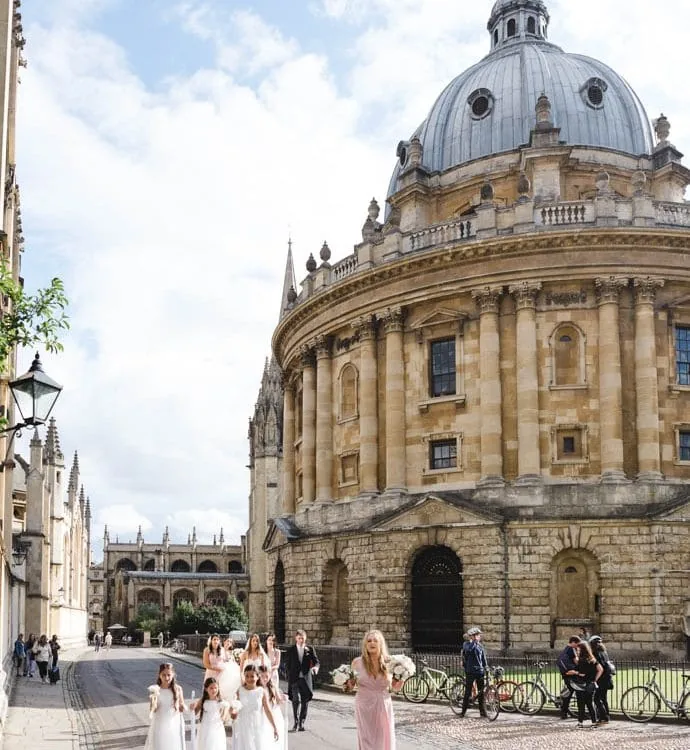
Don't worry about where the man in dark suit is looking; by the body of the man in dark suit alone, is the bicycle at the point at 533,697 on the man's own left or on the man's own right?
on the man's own left

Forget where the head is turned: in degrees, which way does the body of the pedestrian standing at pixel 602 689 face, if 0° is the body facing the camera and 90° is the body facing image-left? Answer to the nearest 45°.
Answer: approximately 90°

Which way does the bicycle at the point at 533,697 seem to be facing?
to the viewer's left

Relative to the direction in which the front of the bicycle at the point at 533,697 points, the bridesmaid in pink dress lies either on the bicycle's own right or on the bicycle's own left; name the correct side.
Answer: on the bicycle's own left

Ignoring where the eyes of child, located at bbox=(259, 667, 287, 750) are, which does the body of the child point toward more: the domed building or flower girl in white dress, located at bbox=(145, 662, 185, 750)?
the flower girl in white dress

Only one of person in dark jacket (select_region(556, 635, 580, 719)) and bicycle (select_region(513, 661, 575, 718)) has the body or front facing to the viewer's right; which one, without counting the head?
the person in dark jacket

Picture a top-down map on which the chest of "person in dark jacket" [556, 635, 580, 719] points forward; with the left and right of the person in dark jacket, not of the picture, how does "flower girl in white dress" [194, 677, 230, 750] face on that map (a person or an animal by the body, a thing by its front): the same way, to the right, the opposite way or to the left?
to the right
